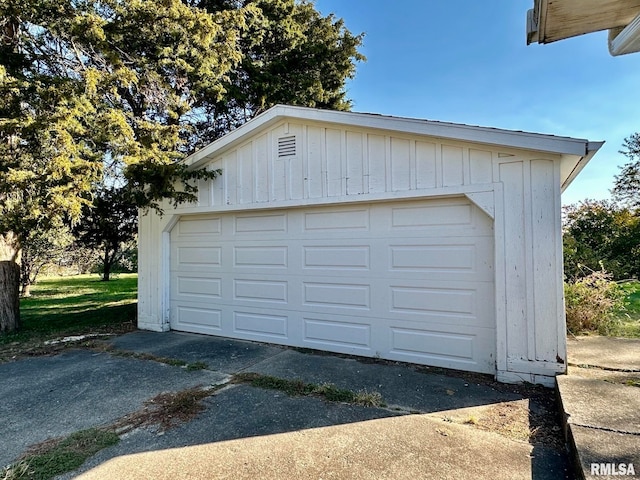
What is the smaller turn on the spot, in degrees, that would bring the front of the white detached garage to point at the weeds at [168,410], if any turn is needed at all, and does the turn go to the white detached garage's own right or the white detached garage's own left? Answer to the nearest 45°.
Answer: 0° — it already faces it

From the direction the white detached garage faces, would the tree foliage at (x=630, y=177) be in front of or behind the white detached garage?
behind

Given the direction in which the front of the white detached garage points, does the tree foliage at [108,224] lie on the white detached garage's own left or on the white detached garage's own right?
on the white detached garage's own right

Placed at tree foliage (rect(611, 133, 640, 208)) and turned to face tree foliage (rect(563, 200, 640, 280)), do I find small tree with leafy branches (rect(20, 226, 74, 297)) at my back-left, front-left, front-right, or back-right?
front-right

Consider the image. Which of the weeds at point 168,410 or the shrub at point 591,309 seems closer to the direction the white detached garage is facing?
the weeds

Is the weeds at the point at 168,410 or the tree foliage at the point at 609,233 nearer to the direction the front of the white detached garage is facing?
the weeds

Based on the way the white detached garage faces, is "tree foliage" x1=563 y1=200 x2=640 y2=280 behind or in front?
behind

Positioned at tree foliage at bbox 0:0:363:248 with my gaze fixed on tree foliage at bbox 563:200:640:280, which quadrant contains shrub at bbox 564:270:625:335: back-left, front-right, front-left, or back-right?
front-right

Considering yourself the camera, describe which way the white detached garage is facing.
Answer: facing the viewer and to the left of the viewer
